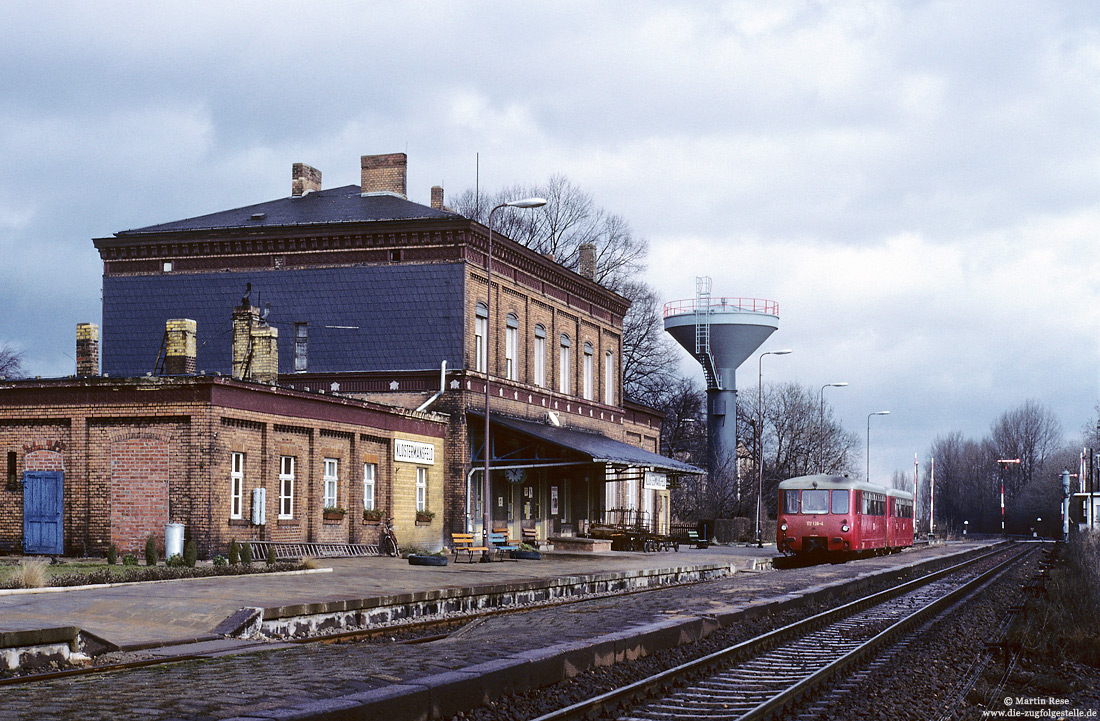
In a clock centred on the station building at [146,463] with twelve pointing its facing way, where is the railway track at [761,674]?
The railway track is roughly at 1 o'clock from the station building.

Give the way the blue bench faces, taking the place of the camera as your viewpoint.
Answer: facing the viewer and to the right of the viewer

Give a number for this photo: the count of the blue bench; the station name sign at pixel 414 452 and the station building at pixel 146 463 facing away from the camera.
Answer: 0

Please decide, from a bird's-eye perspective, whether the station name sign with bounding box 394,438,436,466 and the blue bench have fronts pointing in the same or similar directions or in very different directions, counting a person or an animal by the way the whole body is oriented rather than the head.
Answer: same or similar directions

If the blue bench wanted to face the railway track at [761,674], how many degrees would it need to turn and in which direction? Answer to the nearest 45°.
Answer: approximately 45° to its right

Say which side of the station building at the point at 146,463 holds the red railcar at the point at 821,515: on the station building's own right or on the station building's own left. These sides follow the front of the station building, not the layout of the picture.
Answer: on the station building's own left

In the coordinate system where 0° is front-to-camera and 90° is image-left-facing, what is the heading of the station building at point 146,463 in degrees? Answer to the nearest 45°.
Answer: approximately 315°

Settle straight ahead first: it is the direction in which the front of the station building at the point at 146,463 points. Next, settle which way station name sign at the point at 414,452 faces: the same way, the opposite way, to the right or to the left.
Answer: the same way

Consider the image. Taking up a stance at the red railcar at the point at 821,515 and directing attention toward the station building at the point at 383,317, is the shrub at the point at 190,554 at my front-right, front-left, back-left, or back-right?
front-left

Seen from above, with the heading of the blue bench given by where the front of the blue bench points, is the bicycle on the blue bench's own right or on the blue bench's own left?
on the blue bench's own right

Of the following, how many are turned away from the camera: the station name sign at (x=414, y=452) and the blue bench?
0

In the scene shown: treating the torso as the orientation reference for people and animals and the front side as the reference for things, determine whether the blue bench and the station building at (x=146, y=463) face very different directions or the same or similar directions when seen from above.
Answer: same or similar directions
